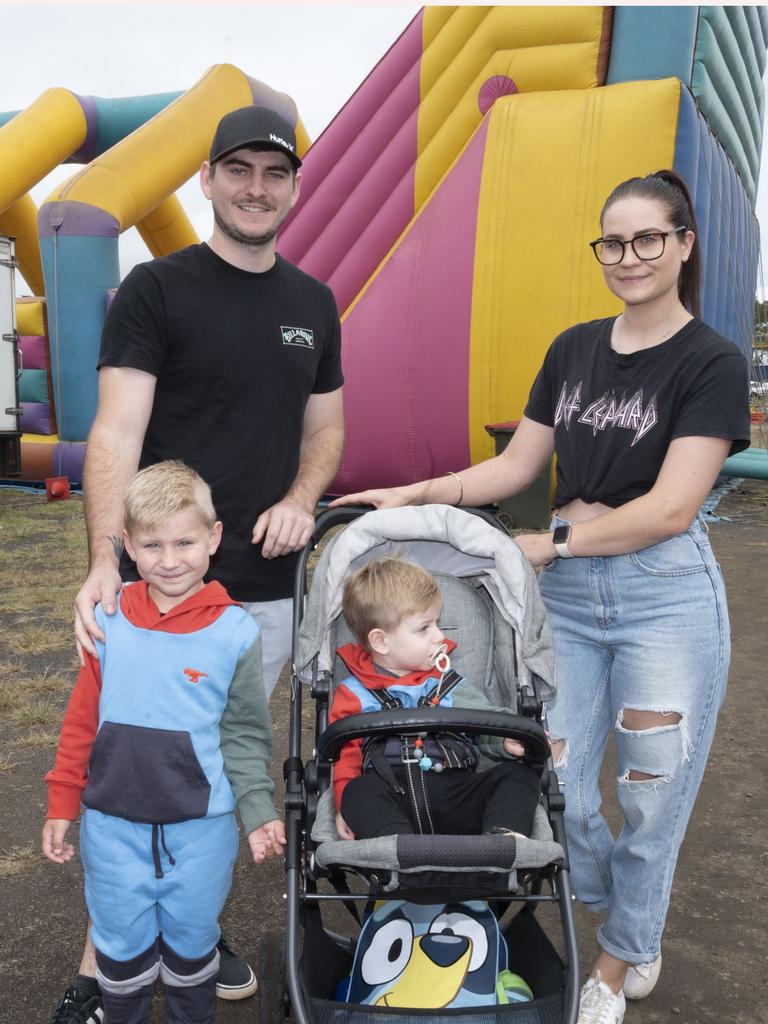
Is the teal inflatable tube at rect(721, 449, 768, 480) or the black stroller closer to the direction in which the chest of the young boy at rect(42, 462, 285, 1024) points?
the black stroller

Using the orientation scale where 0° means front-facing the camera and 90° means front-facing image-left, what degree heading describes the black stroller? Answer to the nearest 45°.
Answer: approximately 0°

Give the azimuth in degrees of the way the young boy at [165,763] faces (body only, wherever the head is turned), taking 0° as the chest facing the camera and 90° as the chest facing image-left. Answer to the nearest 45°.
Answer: approximately 0°

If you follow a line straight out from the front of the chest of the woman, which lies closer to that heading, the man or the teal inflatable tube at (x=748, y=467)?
the man

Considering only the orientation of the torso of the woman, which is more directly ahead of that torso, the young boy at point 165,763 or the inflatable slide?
the young boy

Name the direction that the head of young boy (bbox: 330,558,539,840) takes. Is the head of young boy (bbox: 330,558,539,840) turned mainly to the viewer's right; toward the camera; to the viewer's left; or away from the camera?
to the viewer's right

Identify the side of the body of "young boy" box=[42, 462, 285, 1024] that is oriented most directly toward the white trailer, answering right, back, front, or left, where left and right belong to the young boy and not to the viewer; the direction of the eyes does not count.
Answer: back

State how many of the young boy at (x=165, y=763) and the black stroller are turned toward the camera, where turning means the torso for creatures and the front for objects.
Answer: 2

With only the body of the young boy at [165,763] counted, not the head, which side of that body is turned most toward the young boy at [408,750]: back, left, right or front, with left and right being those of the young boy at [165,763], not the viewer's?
left

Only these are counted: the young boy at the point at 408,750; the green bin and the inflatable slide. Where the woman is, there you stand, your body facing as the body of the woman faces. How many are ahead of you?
1
